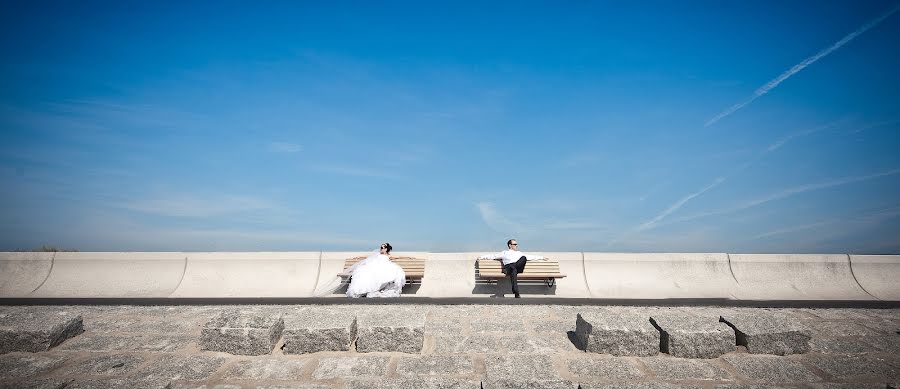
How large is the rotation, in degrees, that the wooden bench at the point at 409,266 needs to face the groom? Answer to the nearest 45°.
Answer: approximately 45° to its left

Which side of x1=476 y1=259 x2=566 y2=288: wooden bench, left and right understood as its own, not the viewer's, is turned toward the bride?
right

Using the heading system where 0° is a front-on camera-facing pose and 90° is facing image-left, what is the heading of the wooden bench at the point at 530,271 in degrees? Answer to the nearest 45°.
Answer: approximately 0°

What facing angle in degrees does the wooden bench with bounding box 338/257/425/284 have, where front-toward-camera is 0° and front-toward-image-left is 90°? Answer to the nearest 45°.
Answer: approximately 0°

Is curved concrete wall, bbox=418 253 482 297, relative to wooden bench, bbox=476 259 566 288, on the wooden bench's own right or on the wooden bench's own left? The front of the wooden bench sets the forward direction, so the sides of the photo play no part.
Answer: on the wooden bench's own right

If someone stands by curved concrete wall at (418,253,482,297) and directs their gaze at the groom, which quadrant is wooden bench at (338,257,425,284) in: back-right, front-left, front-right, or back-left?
back-right
